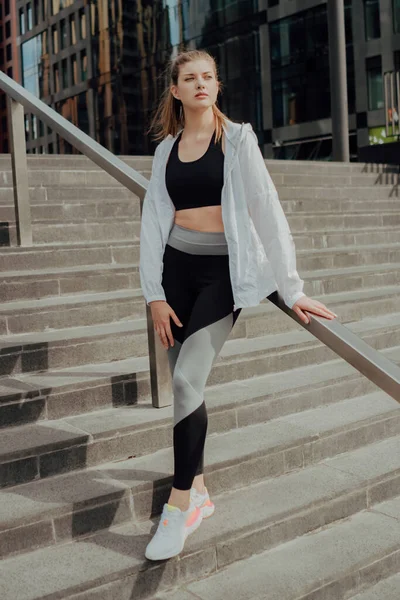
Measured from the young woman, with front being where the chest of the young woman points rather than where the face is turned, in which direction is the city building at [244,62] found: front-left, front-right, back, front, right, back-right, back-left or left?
back

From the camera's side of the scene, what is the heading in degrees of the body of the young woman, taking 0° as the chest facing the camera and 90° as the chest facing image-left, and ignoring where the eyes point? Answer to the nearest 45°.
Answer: approximately 0°
